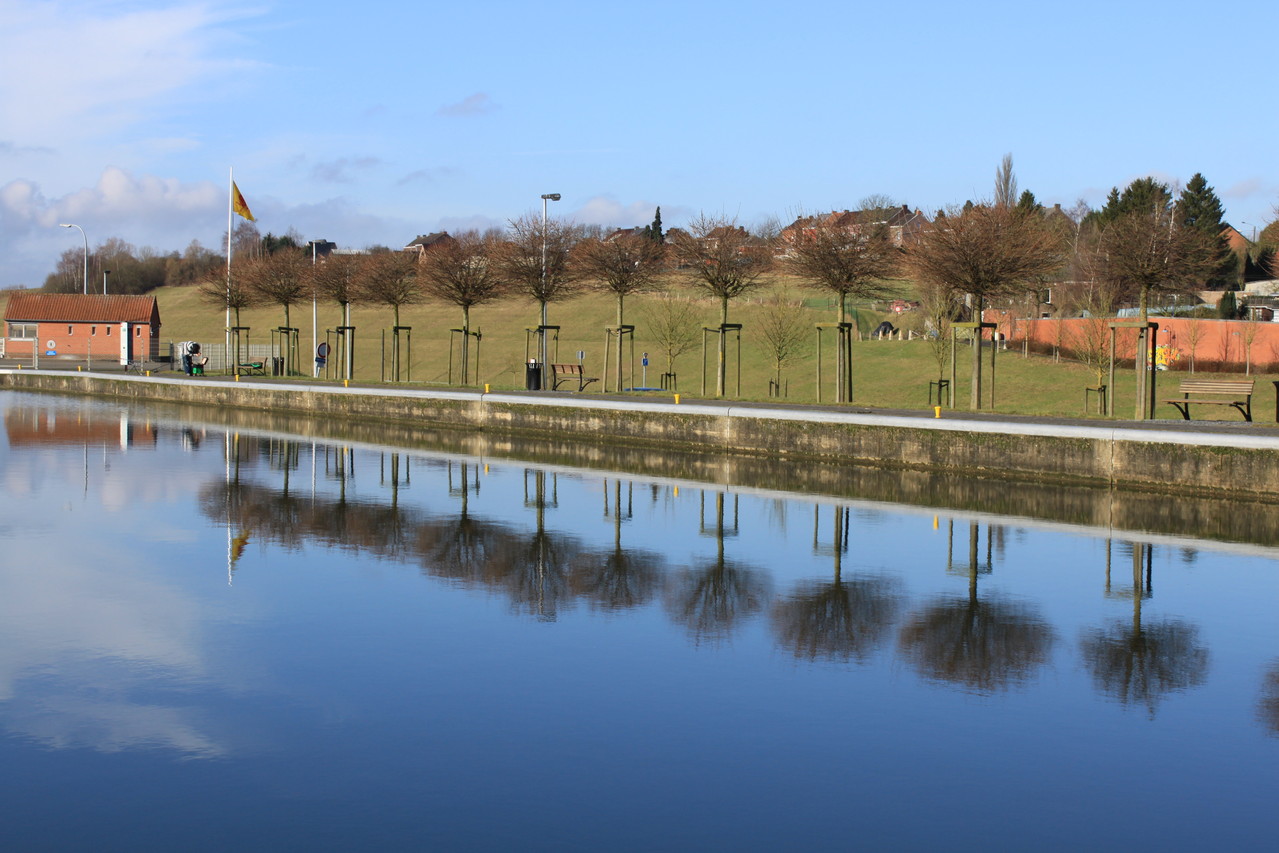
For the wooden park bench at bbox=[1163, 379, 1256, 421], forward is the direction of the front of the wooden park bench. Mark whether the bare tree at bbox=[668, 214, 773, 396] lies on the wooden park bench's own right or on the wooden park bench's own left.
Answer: on the wooden park bench's own right

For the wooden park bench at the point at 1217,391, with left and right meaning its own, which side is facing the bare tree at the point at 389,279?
right

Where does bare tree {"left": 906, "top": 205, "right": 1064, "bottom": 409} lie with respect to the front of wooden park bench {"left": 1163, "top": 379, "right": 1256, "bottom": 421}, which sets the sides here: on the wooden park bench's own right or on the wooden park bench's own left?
on the wooden park bench's own right

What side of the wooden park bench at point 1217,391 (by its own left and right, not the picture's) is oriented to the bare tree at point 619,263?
right

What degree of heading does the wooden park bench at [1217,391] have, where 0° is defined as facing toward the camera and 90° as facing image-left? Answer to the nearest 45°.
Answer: approximately 45°

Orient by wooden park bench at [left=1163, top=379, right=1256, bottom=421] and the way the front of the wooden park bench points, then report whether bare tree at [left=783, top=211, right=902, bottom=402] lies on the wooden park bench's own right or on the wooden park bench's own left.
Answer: on the wooden park bench's own right
